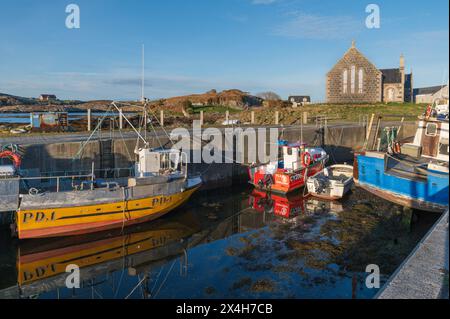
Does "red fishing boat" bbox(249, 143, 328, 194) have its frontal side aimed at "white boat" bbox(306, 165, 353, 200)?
no

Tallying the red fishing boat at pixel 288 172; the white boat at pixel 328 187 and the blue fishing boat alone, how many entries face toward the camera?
0
